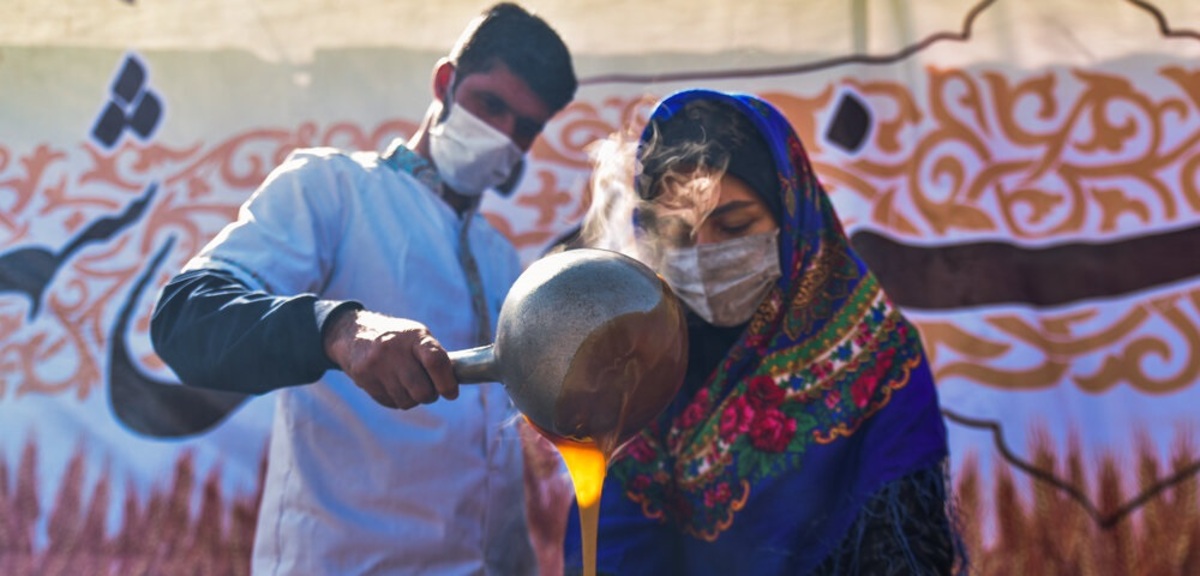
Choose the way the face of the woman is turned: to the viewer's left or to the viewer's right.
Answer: to the viewer's left

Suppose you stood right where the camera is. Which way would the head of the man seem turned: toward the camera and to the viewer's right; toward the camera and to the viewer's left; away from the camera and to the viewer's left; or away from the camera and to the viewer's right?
toward the camera and to the viewer's right

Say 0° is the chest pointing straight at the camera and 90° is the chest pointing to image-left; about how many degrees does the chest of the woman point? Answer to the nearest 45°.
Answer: approximately 45°

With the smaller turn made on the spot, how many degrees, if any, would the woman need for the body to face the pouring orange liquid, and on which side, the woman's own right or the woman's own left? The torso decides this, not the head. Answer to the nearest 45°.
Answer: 0° — they already face it

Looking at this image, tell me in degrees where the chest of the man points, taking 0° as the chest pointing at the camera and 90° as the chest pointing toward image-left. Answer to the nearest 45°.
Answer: approximately 315°

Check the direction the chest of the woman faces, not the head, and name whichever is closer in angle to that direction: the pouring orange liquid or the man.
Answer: the pouring orange liquid
